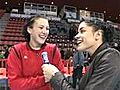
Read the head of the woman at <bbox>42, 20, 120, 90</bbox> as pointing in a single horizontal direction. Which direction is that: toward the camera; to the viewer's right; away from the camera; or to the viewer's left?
to the viewer's left

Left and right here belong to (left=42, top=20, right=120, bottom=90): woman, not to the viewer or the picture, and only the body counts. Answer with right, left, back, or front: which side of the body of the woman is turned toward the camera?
left
